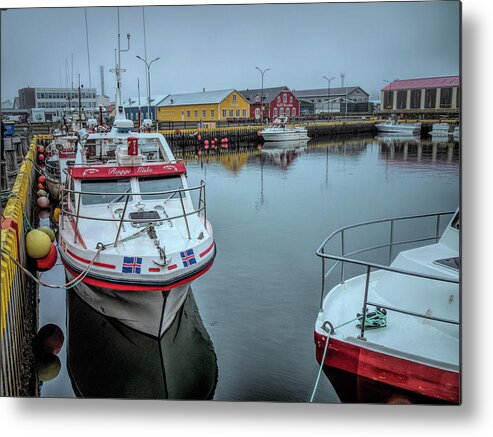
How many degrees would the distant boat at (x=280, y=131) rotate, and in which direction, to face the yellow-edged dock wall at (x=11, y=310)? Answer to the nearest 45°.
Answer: approximately 90° to its left

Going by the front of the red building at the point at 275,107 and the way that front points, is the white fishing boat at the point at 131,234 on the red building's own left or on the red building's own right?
on the red building's own right

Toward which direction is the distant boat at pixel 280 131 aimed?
to the viewer's left

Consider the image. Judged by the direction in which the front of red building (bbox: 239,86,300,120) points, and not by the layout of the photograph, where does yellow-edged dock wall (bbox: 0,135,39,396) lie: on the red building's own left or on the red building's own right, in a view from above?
on the red building's own right

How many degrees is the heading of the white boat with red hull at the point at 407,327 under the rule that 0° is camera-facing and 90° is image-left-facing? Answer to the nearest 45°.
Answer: approximately 90°

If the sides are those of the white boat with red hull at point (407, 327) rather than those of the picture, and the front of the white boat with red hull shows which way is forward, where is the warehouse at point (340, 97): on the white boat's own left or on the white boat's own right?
on the white boat's own right
